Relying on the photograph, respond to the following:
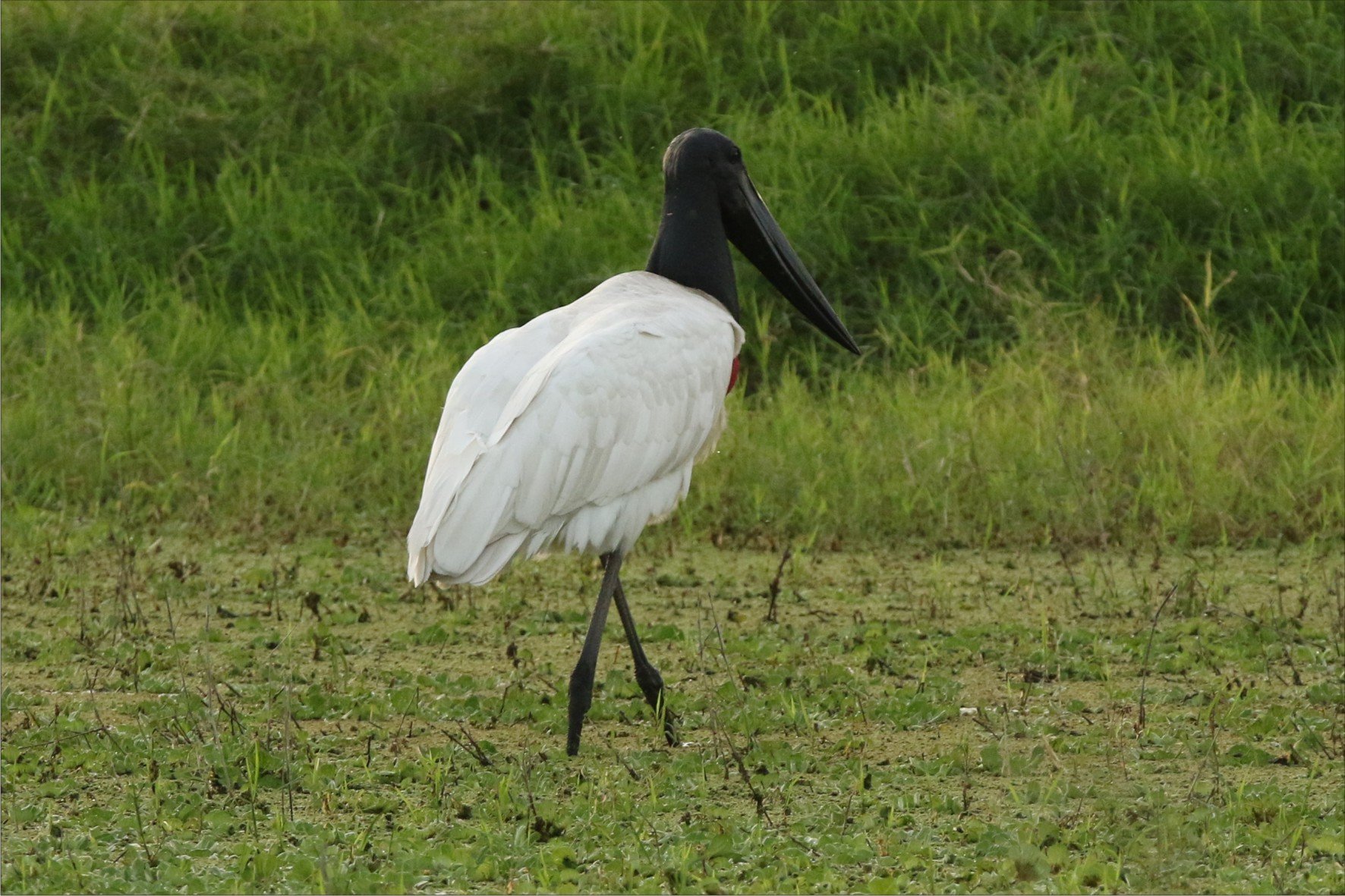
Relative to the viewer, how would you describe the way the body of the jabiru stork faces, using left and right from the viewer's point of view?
facing away from the viewer and to the right of the viewer
